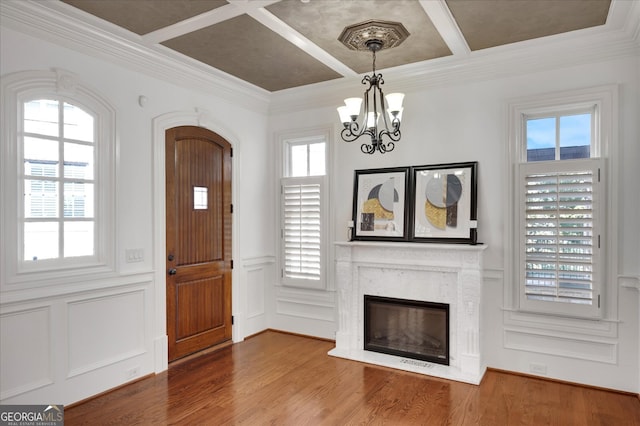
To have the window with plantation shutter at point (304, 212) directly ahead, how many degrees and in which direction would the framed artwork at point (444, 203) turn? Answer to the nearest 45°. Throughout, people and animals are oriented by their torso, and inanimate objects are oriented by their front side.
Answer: approximately 90° to its right

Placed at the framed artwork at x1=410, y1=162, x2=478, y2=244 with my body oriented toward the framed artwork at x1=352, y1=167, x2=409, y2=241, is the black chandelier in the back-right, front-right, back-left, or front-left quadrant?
front-left

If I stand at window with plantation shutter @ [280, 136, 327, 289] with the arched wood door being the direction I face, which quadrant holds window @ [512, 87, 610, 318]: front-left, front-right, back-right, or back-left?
back-left

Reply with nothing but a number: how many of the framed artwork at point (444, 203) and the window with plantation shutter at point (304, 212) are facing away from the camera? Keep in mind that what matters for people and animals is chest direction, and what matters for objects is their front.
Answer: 0

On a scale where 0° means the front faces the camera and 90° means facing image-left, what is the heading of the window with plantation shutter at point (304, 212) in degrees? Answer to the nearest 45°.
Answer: approximately 45°

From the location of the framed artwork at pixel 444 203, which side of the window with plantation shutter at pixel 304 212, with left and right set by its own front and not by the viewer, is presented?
left

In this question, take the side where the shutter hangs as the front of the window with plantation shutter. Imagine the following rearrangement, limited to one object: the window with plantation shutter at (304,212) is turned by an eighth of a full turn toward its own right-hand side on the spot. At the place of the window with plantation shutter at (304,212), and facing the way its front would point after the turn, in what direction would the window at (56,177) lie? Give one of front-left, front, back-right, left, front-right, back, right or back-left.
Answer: front-left

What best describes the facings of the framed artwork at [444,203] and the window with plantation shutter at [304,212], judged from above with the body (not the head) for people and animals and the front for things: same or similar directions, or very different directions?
same or similar directions

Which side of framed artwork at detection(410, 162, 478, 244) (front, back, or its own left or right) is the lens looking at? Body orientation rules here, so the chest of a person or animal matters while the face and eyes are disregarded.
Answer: front

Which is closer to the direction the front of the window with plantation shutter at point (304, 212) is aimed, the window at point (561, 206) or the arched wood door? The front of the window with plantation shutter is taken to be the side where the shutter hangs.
the arched wood door

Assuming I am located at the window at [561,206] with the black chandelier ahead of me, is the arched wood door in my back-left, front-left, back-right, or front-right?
front-right

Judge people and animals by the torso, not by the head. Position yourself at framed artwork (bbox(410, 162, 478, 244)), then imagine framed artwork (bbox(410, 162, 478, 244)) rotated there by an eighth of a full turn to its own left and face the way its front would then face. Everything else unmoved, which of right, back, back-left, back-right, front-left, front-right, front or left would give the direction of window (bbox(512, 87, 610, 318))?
front-left

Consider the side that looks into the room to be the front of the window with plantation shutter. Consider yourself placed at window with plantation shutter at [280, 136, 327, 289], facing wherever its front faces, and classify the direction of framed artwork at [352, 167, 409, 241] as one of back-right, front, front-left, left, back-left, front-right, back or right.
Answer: left

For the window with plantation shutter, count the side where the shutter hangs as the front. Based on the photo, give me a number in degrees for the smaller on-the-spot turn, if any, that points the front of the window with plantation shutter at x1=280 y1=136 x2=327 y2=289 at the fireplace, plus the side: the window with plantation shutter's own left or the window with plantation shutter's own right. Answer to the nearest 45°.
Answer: approximately 90° to the window with plantation shutter's own left

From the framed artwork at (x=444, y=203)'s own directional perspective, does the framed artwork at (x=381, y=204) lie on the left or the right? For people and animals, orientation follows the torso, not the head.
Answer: on its right
